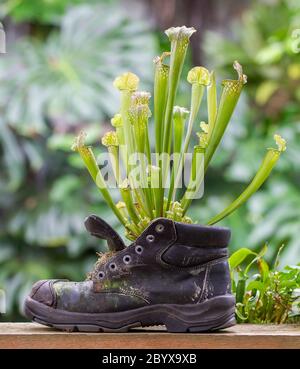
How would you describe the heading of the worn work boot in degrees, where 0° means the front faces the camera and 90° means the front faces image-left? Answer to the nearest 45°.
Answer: approximately 90°
